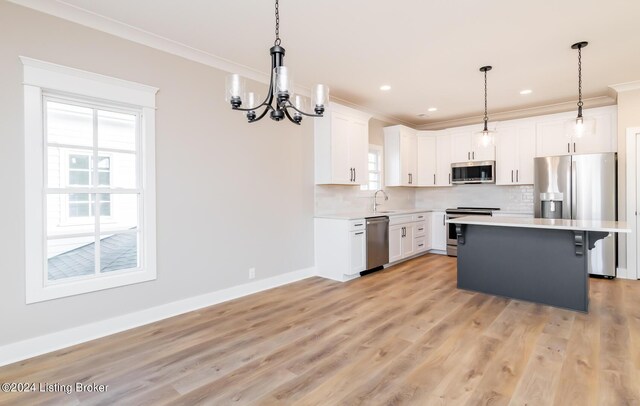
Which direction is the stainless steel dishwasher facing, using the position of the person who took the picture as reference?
facing the viewer and to the right of the viewer

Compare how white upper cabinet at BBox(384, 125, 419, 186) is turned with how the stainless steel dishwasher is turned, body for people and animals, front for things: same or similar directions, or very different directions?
same or similar directions

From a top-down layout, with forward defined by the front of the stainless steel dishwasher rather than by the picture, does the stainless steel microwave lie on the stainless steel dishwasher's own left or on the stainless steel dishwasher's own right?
on the stainless steel dishwasher's own left

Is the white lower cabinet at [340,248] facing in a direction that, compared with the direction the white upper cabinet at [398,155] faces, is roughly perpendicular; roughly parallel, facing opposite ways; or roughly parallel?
roughly parallel

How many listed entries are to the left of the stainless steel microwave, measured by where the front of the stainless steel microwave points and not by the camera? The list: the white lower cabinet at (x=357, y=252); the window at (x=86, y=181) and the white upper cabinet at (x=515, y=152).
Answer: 1

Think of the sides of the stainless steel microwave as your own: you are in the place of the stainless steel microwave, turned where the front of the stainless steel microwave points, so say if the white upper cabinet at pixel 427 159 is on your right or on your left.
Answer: on your right

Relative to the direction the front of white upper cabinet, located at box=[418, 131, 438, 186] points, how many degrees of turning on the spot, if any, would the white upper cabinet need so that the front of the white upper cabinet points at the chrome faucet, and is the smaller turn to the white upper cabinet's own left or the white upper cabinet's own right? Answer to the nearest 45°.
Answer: approximately 45° to the white upper cabinet's own right

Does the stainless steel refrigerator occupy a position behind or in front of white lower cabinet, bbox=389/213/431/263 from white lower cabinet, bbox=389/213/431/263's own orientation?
in front

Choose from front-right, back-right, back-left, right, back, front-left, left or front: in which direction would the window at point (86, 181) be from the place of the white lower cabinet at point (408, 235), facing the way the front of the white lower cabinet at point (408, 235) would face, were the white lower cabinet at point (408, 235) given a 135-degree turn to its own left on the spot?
back-left

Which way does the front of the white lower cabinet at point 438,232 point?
toward the camera

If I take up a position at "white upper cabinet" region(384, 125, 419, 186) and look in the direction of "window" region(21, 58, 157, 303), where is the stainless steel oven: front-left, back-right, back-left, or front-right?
back-left

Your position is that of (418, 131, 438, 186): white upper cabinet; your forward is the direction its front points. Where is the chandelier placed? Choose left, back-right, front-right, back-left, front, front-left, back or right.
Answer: front

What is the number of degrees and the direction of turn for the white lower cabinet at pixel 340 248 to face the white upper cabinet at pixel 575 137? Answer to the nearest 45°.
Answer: approximately 45° to its left
